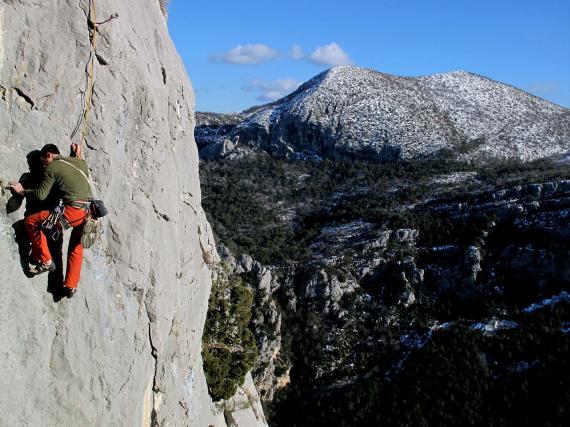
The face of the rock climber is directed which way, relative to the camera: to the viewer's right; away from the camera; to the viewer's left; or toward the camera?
to the viewer's left

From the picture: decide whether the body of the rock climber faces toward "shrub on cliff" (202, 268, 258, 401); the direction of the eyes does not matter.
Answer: no

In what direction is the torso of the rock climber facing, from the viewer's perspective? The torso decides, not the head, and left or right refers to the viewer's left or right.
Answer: facing away from the viewer and to the left of the viewer
